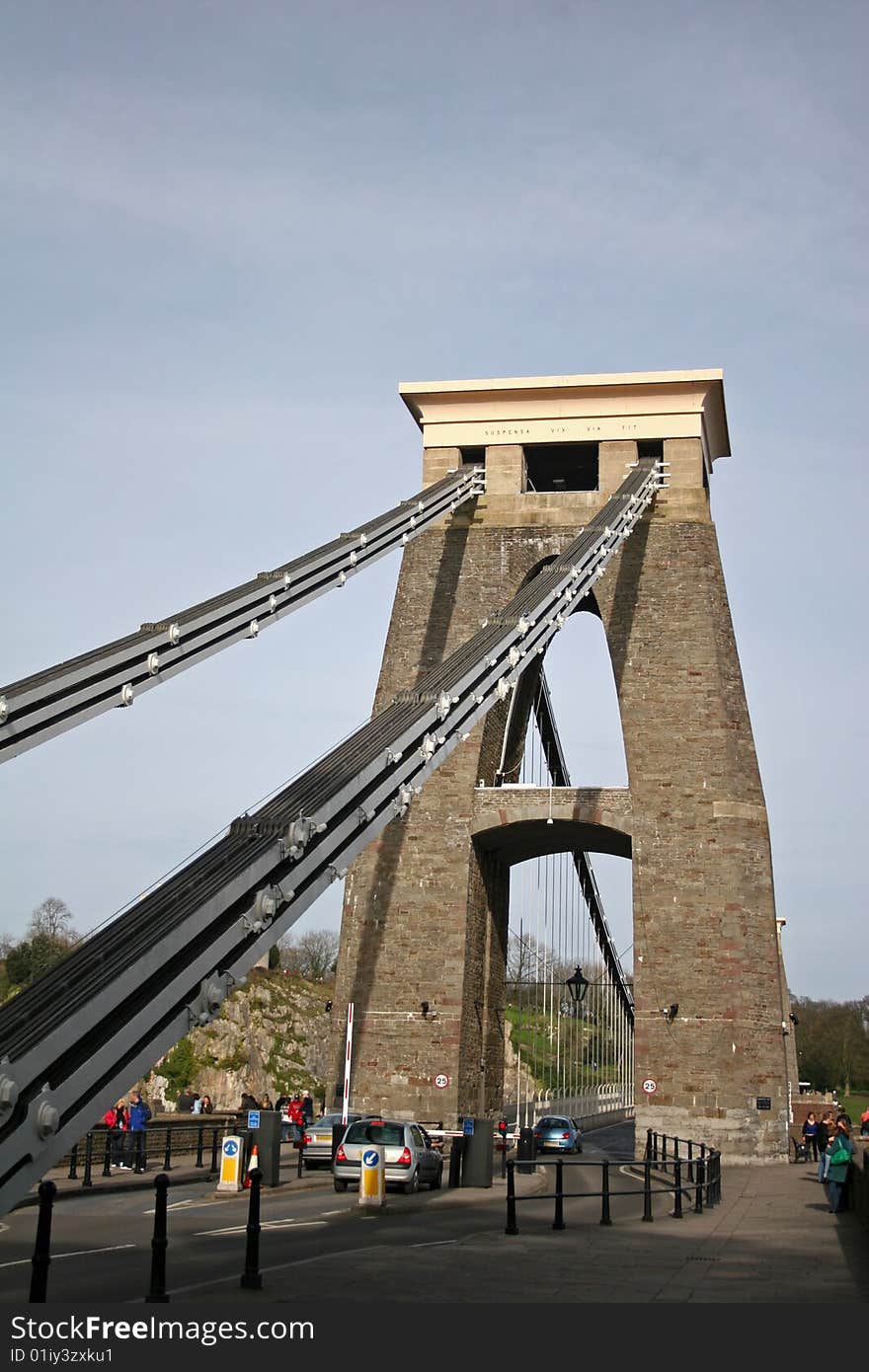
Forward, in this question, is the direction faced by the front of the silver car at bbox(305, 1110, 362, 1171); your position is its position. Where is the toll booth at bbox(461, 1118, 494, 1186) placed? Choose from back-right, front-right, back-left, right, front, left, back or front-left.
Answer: right

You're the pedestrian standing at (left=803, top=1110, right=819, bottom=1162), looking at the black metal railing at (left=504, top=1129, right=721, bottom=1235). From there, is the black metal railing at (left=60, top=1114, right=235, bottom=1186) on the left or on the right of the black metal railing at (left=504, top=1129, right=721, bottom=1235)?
right

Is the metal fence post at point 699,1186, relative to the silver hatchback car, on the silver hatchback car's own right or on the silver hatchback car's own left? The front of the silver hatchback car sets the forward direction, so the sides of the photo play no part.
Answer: on the silver hatchback car's own right

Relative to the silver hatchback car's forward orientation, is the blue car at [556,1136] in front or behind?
in front

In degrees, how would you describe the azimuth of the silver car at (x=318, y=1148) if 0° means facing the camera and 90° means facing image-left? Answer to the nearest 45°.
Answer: approximately 225°

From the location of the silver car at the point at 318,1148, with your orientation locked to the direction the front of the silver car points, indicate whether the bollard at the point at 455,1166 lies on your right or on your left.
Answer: on your right

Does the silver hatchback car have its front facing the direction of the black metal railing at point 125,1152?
no

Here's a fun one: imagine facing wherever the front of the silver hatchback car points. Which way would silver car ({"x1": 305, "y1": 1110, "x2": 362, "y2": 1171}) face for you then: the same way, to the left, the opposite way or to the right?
the same way

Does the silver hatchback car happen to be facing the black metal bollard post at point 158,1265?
no

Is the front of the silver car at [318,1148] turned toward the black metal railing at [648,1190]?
no

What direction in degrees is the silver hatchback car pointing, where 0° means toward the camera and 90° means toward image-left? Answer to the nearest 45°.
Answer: approximately 225°

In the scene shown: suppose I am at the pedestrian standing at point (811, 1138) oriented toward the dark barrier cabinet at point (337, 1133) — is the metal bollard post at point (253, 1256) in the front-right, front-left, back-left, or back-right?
front-left

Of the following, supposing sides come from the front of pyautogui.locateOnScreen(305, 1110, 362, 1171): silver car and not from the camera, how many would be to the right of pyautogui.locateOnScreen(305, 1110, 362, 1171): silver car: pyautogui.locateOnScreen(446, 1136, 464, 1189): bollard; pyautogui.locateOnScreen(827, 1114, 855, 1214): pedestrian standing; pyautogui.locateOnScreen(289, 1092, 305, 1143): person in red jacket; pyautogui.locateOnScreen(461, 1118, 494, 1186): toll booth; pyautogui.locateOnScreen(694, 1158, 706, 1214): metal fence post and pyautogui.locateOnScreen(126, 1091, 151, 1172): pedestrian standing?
4
